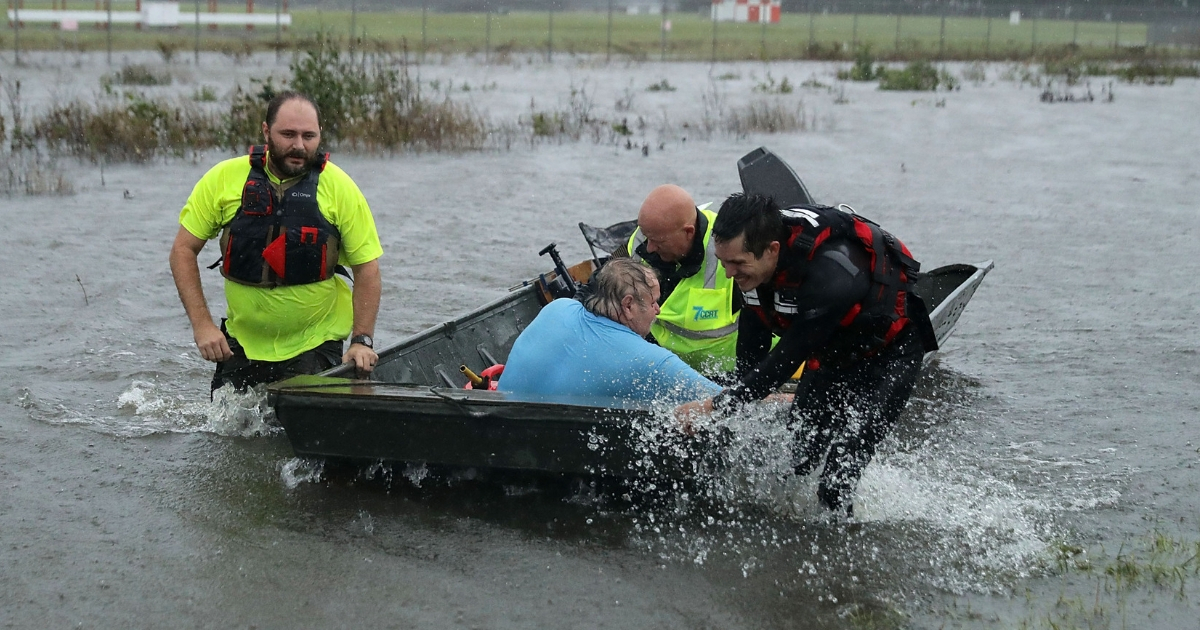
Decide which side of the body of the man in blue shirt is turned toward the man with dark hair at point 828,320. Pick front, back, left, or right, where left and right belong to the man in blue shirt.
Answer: right

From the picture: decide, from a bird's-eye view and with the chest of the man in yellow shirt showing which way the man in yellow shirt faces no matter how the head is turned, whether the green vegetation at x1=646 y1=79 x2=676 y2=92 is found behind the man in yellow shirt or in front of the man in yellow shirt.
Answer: behind

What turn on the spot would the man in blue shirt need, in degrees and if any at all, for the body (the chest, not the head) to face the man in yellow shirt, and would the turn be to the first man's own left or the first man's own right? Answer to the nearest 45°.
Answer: approximately 90° to the first man's own left

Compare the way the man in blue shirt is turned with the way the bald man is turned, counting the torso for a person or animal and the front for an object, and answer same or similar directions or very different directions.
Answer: very different directions

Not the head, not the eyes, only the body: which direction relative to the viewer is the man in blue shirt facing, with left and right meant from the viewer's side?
facing away from the viewer and to the right of the viewer

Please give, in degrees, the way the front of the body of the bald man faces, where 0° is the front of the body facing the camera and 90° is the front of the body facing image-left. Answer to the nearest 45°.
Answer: approximately 45°

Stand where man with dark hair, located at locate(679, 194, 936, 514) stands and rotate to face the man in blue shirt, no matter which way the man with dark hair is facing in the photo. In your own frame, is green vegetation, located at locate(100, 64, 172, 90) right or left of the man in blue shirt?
right

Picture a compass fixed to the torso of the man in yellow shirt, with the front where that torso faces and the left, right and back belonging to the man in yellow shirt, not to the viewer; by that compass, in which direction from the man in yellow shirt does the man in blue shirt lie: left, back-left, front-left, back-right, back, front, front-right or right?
front-left

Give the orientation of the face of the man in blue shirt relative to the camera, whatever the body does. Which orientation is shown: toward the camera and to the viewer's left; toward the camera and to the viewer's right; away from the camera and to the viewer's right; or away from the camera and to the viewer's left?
away from the camera and to the viewer's right

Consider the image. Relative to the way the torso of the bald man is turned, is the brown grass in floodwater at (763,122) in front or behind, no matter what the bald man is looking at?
behind

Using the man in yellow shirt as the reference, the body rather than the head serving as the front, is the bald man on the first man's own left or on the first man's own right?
on the first man's own left

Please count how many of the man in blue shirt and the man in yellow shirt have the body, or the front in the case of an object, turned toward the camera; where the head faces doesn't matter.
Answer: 1
